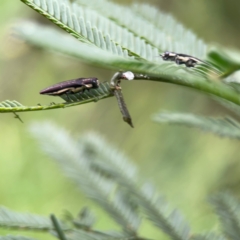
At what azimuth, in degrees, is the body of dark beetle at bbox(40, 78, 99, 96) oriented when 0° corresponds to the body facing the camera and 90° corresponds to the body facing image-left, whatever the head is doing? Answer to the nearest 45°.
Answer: approximately 270°

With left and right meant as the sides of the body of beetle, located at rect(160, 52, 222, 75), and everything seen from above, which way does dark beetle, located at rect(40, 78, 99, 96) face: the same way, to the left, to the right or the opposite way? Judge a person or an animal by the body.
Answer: the opposite way

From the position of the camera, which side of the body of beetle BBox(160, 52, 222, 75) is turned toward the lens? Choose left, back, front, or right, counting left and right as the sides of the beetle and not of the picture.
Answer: left

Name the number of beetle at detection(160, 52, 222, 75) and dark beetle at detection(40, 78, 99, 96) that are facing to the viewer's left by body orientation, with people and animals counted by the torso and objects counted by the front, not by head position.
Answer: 1
